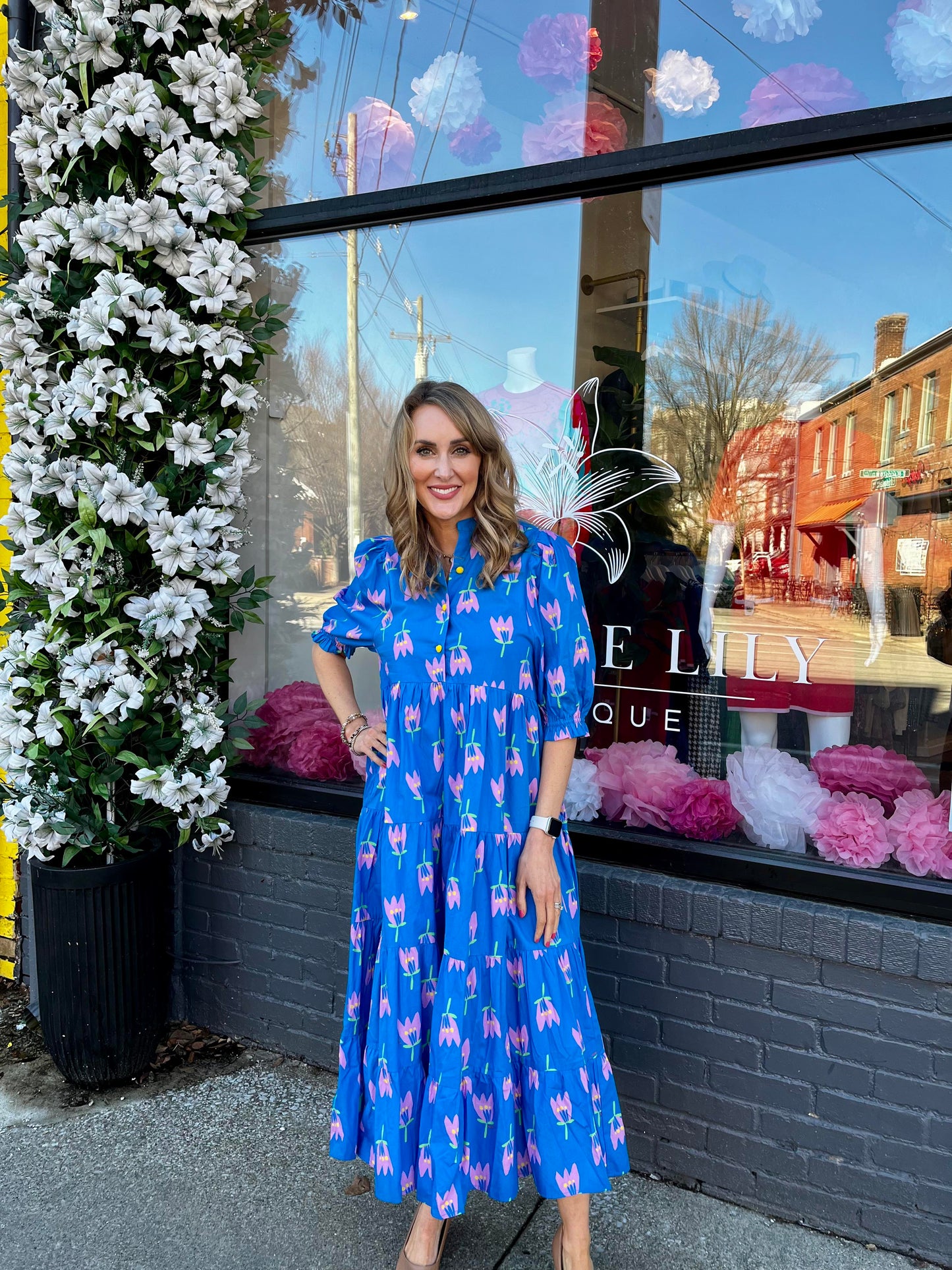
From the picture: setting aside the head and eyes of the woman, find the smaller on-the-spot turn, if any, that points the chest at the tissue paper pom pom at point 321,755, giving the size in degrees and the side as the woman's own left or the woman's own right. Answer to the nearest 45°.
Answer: approximately 135° to the woman's own right

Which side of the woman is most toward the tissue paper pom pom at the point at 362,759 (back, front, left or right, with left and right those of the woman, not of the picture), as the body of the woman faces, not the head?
back

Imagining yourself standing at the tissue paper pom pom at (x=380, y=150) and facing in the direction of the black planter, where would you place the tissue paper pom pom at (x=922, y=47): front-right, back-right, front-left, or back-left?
back-left

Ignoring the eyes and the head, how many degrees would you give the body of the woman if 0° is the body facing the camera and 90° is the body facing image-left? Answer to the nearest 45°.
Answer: approximately 0°

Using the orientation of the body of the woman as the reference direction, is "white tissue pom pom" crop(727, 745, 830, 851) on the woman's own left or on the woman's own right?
on the woman's own left

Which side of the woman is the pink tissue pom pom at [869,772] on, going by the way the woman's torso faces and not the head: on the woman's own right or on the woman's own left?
on the woman's own left
